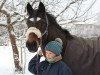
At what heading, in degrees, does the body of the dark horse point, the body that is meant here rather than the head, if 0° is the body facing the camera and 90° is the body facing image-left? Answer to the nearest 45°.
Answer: approximately 90°

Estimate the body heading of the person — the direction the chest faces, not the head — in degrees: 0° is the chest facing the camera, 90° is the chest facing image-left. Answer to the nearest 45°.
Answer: approximately 45°

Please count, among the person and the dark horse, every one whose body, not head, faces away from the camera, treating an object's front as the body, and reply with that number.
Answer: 0

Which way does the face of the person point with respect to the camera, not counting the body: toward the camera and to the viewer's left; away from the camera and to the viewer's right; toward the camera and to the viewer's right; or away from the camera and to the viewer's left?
toward the camera and to the viewer's left
